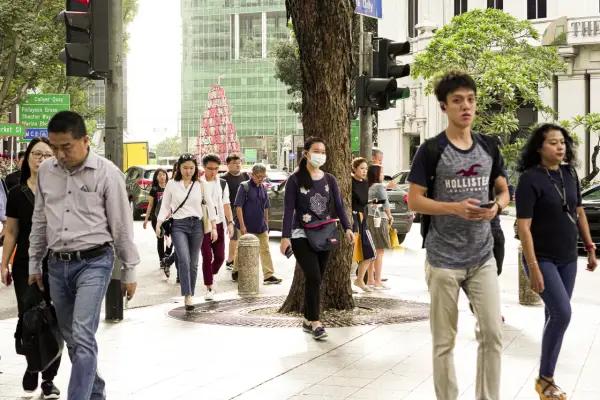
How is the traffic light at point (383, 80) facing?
to the viewer's right

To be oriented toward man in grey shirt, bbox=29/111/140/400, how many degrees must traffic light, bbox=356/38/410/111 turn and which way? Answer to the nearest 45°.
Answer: approximately 90° to its right

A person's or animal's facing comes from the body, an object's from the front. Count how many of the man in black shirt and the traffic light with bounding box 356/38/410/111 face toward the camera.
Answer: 1

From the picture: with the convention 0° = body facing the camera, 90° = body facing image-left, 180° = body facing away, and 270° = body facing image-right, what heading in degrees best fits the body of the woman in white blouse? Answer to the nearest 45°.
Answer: approximately 0°

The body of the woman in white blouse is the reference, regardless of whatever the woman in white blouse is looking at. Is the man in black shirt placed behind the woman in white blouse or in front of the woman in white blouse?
behind

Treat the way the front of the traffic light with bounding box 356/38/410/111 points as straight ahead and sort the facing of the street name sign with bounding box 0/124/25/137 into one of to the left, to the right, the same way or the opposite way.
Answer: to the right

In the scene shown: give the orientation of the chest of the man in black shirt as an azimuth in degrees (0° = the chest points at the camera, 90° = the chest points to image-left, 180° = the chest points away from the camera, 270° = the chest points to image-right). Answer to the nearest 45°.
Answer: approximately 0°

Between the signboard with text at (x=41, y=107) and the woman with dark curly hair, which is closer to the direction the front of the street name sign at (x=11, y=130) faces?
the woman with dark curly hair
